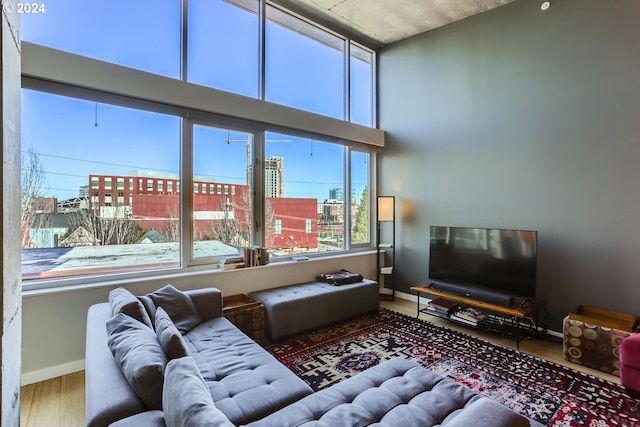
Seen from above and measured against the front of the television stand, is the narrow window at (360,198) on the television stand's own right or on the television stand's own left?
on the television stand's own right

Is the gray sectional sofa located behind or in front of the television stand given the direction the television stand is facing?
in front

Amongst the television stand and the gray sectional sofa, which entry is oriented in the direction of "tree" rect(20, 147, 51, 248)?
the television stand

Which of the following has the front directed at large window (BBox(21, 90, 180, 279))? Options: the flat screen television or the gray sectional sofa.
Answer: the flat screen television

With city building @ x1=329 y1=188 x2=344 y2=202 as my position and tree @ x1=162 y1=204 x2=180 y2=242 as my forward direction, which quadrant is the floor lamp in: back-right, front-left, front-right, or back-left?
front-left

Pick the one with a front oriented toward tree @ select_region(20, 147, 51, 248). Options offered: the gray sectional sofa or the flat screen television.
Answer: the flat screen television

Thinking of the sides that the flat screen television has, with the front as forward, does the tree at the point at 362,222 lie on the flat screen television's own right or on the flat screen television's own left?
on the flat screen television's own right

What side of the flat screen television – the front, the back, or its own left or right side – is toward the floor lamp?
right

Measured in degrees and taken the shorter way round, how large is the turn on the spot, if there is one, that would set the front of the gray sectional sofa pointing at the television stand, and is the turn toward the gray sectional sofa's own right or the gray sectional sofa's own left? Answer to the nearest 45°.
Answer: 0° — it already faces it

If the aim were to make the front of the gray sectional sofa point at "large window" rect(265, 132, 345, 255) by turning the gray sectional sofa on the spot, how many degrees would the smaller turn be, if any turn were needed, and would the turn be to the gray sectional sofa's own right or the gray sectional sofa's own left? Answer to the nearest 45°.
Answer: approximately 45° to the gray sectional sofa's own left

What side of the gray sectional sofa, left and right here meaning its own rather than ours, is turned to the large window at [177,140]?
left

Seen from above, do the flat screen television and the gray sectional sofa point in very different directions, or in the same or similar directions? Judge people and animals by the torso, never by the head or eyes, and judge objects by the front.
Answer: very different directions
